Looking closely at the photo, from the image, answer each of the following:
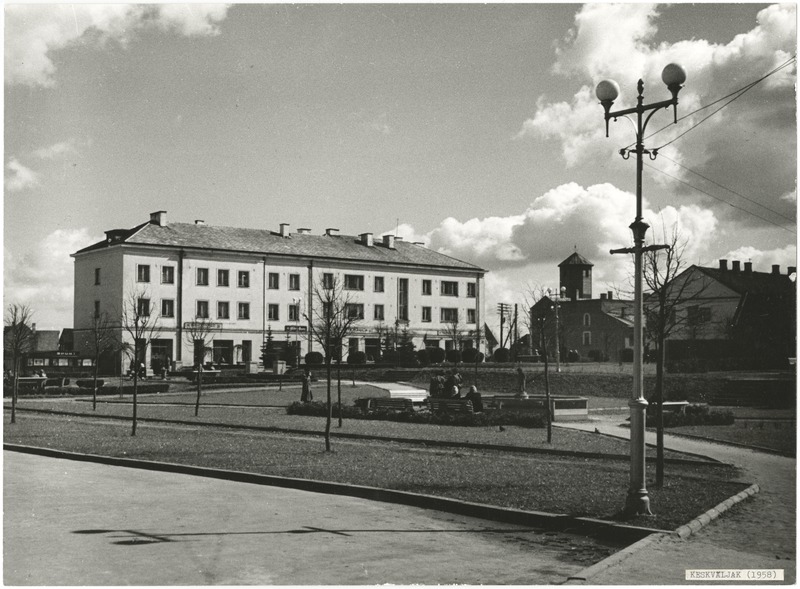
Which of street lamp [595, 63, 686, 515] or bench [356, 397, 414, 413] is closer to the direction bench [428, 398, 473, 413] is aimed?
the bench

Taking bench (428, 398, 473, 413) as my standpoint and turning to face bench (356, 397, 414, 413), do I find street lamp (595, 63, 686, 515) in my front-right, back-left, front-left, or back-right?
back-left

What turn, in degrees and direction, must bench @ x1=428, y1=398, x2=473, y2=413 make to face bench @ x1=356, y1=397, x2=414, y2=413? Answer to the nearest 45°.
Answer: approximately 45° to its left

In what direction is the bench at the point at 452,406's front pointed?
away from the camera

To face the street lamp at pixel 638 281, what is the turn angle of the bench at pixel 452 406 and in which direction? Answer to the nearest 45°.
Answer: approximately 180°

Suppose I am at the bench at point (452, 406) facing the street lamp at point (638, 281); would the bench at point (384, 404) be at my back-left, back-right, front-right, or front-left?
back-right
